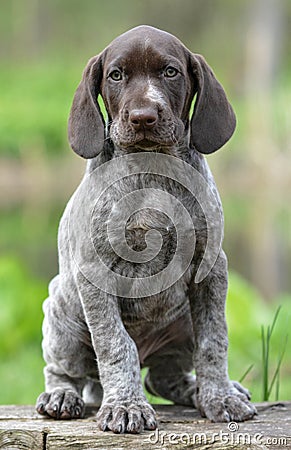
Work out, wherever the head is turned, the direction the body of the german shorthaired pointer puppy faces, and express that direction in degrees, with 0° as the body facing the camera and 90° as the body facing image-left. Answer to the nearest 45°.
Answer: approximately 0°
